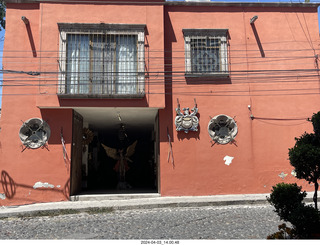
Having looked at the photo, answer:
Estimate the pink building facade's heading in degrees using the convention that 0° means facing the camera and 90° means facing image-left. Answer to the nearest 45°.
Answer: approximately 0°

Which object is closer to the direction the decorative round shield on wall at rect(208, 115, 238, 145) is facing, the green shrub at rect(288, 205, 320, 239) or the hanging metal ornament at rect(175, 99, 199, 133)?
the green shrub

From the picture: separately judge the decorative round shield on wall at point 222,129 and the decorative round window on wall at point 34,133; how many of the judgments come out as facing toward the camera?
2

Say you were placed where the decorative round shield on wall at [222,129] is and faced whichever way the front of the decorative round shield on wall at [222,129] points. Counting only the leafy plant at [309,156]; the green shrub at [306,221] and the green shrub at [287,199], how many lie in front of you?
3

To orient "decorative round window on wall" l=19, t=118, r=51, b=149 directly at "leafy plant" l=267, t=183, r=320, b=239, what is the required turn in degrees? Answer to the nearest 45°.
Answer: approximately 45° to its left

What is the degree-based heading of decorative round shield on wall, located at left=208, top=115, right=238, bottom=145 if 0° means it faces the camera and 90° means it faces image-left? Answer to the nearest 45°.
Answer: approximately 0°

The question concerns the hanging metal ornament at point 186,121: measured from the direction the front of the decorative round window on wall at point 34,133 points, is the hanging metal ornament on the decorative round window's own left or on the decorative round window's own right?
on the decorative round window's own left

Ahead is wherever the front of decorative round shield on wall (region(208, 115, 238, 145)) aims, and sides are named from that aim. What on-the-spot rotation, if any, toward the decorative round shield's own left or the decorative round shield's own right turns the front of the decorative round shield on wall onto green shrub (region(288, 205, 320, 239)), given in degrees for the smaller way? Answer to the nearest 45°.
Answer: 0° — it already faces it
